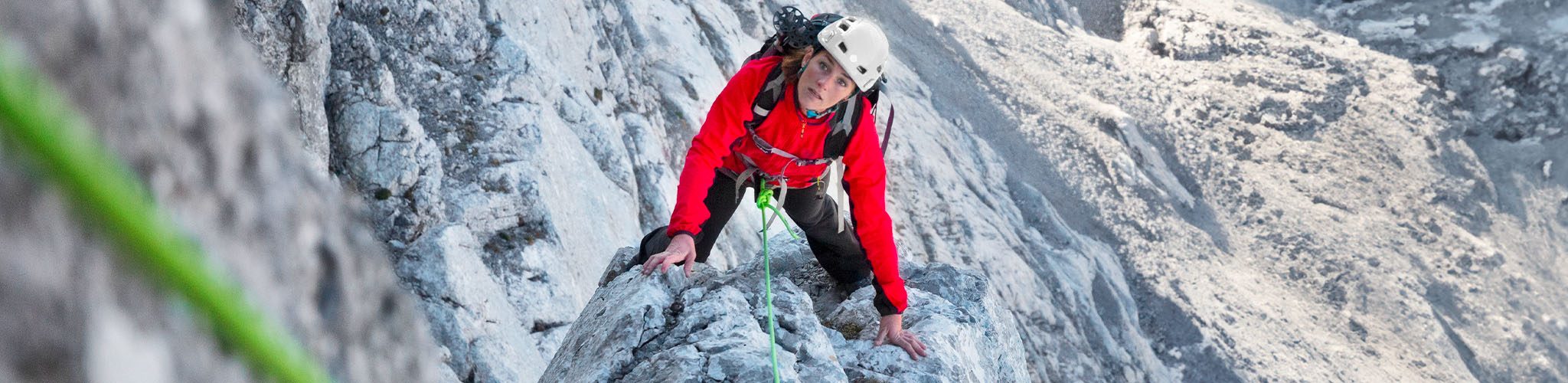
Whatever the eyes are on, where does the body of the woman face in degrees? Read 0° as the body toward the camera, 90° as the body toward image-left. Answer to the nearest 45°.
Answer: approximately 0°
